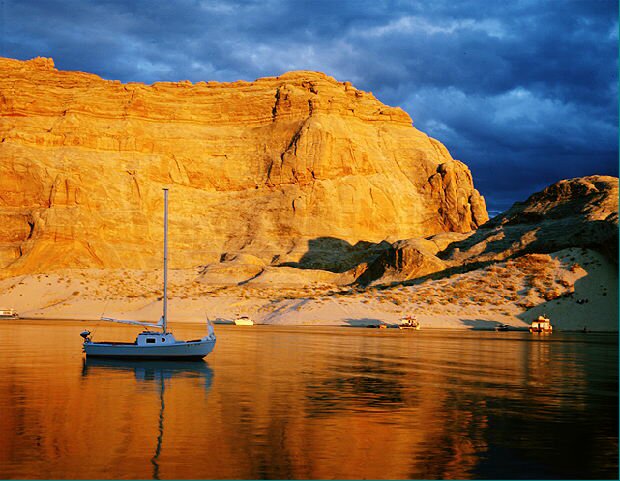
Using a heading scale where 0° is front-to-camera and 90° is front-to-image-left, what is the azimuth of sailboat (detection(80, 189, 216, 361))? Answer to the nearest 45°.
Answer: approximately 270°
